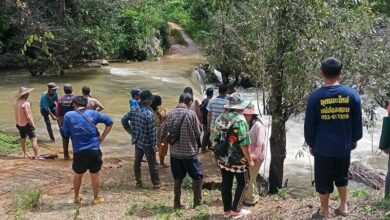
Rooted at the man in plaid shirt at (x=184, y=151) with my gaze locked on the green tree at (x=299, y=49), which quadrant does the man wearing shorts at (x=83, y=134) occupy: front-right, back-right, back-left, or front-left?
back-left

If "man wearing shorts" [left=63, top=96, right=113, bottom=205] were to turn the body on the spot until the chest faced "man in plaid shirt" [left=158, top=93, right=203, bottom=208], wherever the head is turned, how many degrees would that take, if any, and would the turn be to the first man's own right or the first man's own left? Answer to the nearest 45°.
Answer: approximately 90° to the first man's own right

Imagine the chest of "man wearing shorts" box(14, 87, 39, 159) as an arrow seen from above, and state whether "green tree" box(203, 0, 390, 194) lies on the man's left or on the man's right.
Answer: on the man's right

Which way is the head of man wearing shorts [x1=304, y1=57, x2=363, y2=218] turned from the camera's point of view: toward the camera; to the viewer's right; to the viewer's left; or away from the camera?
away from the camera

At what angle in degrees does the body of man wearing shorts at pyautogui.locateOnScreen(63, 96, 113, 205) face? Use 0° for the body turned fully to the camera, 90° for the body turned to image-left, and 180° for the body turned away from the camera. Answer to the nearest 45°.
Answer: approximately 180°

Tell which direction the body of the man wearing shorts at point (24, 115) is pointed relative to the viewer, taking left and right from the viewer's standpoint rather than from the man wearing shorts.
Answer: facing away from the viewer and to the right of the viewer

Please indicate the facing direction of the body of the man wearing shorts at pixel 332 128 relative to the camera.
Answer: away from the camera

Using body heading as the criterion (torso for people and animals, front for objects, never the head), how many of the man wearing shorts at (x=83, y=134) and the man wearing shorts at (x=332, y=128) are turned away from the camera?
2

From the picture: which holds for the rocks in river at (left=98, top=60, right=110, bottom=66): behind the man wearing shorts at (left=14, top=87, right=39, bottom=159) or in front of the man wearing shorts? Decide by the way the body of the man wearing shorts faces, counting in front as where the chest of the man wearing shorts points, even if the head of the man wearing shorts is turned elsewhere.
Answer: in front

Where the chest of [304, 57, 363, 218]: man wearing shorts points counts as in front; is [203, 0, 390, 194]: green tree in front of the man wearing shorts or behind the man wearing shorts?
in front

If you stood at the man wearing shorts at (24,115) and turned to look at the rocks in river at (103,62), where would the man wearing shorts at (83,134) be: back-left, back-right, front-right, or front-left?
back-right

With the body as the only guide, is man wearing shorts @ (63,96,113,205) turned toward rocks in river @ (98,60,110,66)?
yes

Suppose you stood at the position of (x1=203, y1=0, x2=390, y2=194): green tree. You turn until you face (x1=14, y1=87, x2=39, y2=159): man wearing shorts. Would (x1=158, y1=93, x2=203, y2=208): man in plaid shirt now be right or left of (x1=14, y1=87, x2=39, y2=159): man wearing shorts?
left

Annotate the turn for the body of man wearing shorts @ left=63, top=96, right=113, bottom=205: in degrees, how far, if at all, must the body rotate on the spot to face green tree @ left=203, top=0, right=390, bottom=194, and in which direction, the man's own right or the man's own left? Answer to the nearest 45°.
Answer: approximately 90° to the man's own right

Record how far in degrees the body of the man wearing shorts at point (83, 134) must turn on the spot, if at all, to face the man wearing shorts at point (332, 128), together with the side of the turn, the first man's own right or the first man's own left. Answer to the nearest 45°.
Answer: approximately 135° to the first man's own right
